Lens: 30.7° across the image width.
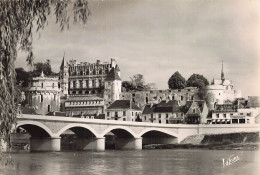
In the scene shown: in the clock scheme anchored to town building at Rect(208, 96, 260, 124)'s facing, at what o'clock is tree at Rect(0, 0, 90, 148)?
The tree is roughly at 12 o'clock from the town building.

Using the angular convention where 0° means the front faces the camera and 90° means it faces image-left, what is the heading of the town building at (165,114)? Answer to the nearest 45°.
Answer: approximately 0°

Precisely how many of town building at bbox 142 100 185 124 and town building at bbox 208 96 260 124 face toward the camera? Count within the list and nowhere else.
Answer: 2

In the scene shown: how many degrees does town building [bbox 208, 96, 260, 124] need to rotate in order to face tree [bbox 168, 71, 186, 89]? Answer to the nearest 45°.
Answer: approximately 135° to its right

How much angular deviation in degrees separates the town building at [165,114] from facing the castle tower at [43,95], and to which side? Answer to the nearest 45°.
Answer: approximately 90° to its right

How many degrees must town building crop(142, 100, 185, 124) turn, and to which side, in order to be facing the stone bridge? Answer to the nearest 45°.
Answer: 0° — it already faces it

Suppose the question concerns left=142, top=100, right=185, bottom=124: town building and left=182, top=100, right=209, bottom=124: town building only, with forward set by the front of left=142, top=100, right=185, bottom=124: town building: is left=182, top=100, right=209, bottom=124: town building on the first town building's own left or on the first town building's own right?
on the first town building's own left

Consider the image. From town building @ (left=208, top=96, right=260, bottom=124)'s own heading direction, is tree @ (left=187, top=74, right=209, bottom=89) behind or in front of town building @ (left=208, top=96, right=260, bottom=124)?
behind

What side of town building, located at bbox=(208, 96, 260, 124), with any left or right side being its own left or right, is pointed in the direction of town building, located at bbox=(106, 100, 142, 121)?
right

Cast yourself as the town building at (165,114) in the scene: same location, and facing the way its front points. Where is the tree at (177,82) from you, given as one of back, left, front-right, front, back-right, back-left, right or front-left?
back
